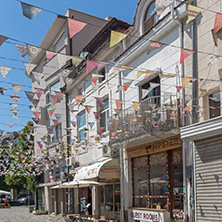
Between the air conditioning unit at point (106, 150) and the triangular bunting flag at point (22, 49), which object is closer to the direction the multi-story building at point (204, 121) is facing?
the triangular bunting flag

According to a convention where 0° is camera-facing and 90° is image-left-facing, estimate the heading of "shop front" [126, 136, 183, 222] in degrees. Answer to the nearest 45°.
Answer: approximately 45°

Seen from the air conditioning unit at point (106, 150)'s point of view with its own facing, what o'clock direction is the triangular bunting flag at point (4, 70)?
The triangular bunting flag is roughly at 11 o'clock from the air conditioning unit.

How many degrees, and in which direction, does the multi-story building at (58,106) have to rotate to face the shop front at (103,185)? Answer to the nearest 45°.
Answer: approximately 45° to its left

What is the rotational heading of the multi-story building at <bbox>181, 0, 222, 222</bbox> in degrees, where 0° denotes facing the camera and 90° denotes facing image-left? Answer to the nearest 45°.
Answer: approximately 45°
